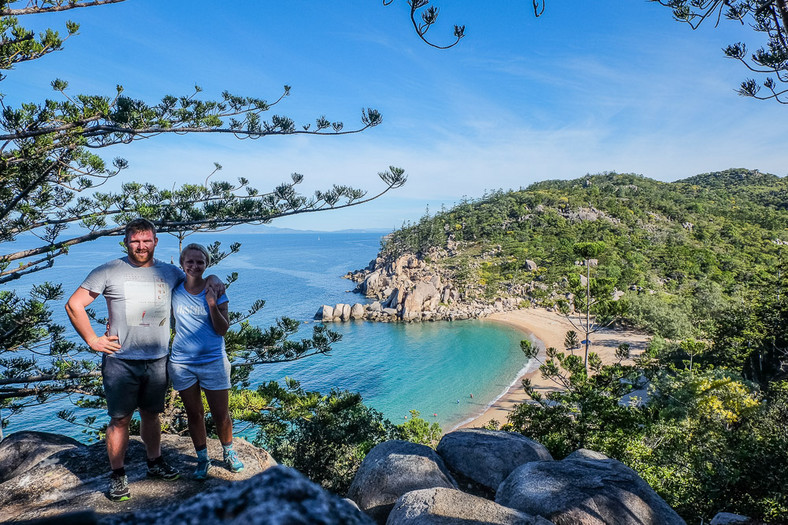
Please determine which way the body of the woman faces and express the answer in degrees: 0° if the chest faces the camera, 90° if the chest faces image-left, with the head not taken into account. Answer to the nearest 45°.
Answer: approximately 0°

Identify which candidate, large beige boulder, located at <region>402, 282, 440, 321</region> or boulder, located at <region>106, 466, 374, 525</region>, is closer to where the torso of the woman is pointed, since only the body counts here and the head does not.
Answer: the boulder

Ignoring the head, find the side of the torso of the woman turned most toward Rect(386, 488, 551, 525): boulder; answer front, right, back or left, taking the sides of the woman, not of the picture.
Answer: left

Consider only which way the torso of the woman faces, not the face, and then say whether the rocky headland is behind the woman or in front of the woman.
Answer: behind

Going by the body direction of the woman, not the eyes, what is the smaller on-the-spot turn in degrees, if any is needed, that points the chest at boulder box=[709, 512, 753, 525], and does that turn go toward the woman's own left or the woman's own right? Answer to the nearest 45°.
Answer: approximately 90° to the woman's own left

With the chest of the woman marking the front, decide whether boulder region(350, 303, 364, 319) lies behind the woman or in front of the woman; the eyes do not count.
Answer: behind

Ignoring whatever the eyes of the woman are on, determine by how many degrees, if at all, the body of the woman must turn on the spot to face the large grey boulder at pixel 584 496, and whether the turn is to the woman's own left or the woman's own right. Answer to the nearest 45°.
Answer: approximately 90° to the woman's own left

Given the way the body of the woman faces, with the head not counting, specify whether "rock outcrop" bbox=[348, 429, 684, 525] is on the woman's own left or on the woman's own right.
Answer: on the woman's own left
